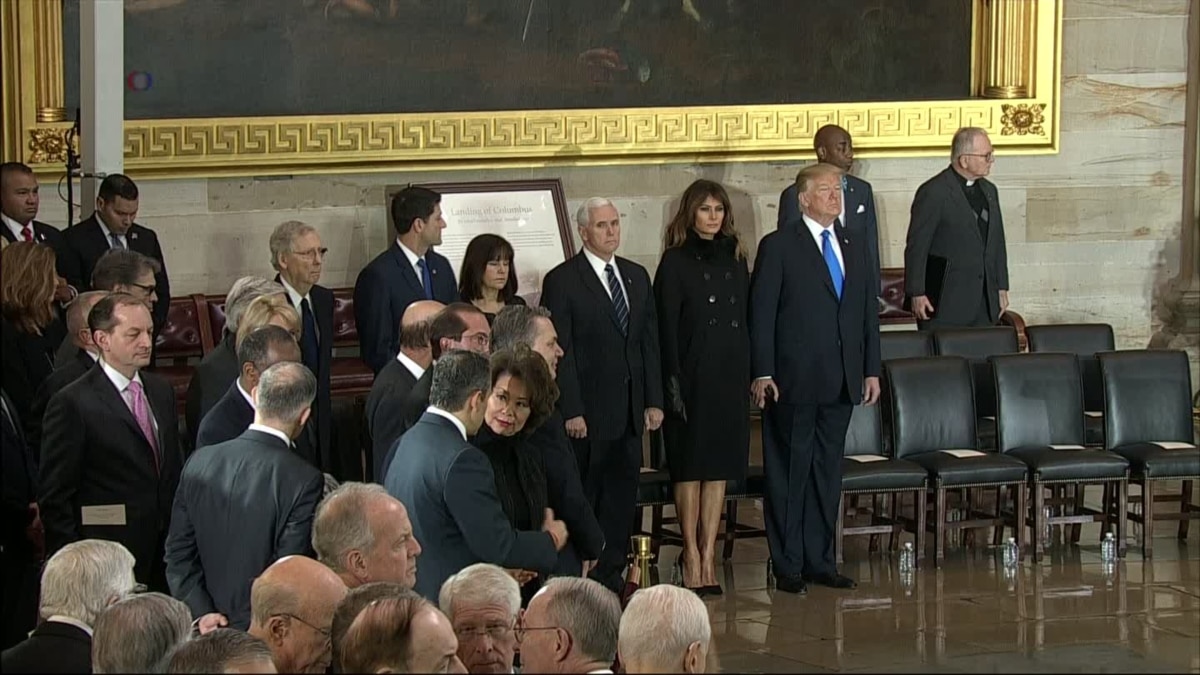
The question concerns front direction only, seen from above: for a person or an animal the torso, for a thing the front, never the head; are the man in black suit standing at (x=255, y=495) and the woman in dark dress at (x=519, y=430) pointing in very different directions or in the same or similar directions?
very different directions

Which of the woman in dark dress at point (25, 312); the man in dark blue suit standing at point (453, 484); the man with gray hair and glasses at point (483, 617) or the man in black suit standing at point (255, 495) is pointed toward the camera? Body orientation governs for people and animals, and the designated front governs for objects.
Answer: the man with gray hair and glasses

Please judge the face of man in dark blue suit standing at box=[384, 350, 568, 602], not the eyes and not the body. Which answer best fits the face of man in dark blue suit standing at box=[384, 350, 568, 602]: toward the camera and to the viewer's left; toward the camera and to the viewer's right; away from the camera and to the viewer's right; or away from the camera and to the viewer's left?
away from the camera and to the viewer's right

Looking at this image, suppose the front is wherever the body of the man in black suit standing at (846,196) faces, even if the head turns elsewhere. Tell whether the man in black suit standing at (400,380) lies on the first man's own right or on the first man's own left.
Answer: on the first man's own right

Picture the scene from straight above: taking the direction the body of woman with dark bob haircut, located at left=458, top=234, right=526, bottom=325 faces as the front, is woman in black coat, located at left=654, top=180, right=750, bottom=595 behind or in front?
in front

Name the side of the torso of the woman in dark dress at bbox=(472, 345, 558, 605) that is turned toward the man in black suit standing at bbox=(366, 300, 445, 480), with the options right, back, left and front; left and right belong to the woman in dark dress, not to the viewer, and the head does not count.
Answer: right

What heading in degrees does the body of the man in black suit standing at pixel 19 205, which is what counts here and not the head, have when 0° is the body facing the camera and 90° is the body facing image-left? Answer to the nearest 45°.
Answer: approximately 315°

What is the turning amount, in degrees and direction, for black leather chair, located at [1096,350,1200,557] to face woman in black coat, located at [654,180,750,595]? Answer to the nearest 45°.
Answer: approximately 90° to its right
